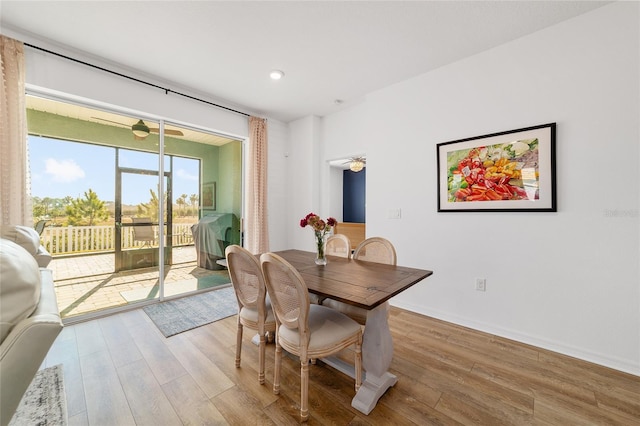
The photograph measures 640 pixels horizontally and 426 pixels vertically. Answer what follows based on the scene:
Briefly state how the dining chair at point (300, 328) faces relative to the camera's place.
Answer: facing away from the viewer and to the right of the viewer

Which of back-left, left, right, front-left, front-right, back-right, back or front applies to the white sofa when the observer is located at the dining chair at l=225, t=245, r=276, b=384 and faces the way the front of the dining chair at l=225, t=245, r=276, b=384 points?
back

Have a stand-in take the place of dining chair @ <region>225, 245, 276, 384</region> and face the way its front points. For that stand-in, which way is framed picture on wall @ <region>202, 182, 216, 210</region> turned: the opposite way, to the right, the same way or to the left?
the opposite way

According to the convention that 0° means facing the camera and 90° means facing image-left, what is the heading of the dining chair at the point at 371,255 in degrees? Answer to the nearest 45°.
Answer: approximately 45°

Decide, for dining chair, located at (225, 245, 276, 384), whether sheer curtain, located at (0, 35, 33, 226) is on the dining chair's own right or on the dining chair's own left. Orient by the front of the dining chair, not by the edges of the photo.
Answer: on the dining chair's own left

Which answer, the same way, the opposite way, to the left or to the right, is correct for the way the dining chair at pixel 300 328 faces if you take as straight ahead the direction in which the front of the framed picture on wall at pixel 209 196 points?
the opposite way

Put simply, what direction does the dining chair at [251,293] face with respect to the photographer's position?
facing away from the viewer and to the right of the viewer

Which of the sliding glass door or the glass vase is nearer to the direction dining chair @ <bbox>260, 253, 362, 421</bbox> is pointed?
the glass vase

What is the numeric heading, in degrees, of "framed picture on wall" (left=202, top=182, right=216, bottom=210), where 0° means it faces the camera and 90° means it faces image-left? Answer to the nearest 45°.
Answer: approximately 45°
